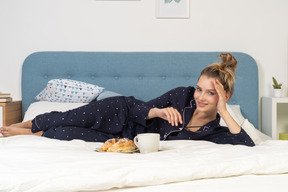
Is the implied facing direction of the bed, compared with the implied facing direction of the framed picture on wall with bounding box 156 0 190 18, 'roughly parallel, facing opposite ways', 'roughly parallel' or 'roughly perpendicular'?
roughly parallel

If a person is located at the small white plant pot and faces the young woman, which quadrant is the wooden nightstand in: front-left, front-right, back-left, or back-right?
front-right

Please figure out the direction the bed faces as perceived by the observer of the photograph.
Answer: facing the viewer

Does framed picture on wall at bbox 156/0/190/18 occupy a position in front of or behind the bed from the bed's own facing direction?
behind

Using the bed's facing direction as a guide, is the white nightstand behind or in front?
behind

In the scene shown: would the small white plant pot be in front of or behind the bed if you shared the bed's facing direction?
behind

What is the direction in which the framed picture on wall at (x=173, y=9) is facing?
toward the camera

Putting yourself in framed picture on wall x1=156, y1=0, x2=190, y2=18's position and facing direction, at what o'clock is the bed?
The bed is roughly at 12 o'clock from the framed picture on wall.

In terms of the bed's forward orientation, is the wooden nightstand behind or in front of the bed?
behind

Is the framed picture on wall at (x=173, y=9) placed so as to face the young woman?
yes

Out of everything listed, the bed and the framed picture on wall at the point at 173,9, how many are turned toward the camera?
2

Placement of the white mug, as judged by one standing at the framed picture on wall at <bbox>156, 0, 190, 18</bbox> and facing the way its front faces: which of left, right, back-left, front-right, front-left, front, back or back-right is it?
front

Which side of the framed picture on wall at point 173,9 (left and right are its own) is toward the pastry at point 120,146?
front
